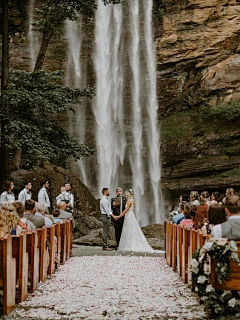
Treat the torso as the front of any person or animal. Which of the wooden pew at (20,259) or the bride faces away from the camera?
the wooden pew

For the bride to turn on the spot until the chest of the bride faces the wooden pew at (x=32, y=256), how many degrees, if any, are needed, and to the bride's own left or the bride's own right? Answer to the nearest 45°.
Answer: approximately 90° to the bride's own left

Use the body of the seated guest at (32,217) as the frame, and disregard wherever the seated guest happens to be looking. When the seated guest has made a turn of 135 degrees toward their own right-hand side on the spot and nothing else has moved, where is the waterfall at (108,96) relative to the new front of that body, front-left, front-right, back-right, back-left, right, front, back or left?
back

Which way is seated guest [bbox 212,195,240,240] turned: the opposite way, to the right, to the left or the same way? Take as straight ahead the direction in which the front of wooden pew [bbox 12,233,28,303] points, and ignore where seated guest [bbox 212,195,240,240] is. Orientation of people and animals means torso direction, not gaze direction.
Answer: the same way

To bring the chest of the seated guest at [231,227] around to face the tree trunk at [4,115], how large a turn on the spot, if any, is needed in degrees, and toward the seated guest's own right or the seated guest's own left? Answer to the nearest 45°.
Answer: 0° — they already face it

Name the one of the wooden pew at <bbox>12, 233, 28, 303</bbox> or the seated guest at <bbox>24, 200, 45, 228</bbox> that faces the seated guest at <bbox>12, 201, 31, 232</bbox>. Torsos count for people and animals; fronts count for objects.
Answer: the wooden pew

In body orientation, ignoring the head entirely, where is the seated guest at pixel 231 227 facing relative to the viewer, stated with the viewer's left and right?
facing away from the viewer and to the left of the viewer

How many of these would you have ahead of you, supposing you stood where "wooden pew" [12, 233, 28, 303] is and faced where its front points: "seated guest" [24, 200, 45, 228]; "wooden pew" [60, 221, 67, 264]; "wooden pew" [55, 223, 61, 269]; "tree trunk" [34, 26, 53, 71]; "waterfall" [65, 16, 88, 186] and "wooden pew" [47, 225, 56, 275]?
6

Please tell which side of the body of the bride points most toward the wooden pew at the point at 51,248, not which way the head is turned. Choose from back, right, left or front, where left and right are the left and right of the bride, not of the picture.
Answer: left

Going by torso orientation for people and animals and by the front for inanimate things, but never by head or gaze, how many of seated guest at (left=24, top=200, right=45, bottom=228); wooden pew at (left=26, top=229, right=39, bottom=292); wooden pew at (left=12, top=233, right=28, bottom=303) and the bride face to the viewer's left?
1

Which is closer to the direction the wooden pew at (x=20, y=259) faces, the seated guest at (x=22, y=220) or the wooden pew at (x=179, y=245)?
the seated guest

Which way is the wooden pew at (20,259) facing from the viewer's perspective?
away from the camera

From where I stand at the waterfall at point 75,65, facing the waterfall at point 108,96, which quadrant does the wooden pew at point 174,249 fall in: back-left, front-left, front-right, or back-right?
front-right

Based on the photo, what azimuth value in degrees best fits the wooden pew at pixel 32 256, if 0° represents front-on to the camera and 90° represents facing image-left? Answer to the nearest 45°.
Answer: approximately 180°

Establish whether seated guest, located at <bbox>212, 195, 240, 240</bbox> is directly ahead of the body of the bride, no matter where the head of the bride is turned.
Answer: no

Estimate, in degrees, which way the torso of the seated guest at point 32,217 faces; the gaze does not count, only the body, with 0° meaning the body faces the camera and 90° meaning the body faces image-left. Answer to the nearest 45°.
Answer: approximately 225°

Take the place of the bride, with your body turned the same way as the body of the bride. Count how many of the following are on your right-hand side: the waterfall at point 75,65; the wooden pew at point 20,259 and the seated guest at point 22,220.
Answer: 1

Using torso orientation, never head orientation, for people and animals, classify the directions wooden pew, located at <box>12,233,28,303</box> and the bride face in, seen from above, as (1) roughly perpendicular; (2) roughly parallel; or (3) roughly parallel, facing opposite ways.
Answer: roughly perpendicular
